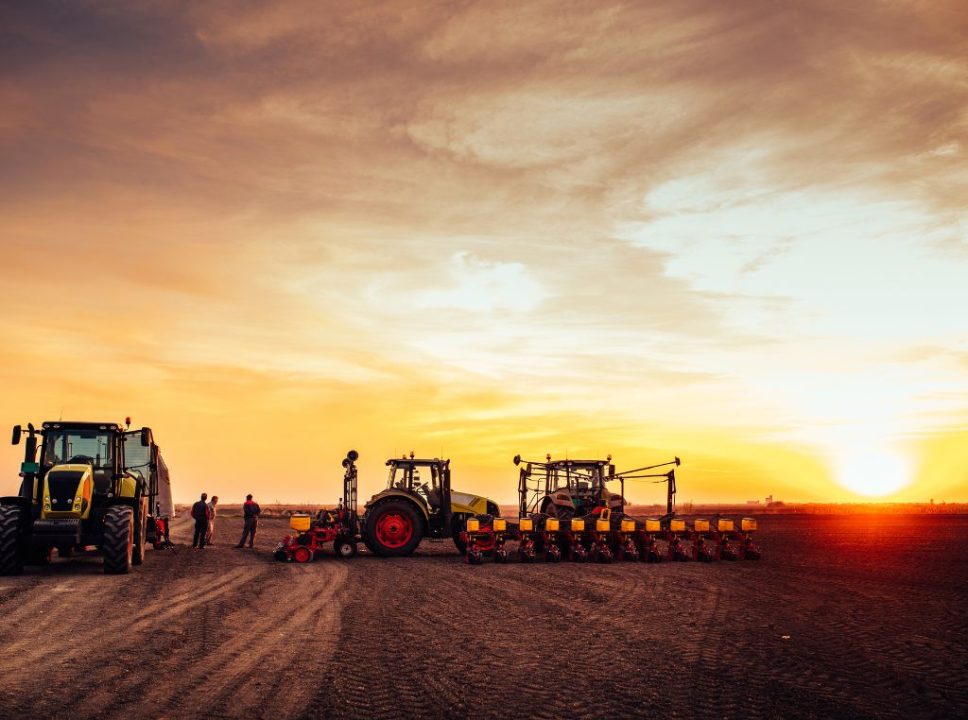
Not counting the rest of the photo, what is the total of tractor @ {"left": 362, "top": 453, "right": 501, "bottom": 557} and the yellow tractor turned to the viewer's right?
1

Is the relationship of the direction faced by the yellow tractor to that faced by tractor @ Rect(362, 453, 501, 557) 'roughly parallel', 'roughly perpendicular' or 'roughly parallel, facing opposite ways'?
roughly perpendicular

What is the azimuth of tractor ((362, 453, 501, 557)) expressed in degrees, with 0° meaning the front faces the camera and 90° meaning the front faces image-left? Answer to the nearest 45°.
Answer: approximately 270°

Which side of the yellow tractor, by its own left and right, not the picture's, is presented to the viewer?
front

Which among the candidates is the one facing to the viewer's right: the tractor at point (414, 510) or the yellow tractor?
the tractor

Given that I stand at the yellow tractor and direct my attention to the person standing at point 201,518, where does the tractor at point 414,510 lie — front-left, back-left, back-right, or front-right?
front-right

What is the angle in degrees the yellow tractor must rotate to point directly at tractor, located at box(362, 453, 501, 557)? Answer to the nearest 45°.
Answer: approximately 90° to its left

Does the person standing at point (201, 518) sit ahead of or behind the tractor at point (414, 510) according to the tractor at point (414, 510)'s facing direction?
behind

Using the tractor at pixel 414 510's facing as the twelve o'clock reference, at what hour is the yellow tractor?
The yellow tractor is roughly at 5 o'clock from the tractor.
